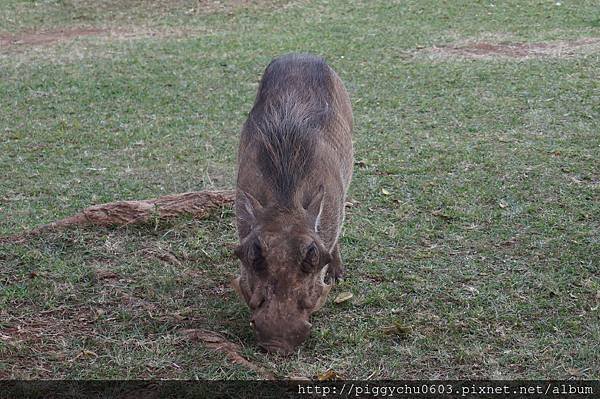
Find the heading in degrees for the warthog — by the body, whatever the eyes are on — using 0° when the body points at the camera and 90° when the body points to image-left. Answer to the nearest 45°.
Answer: approximately 0°
